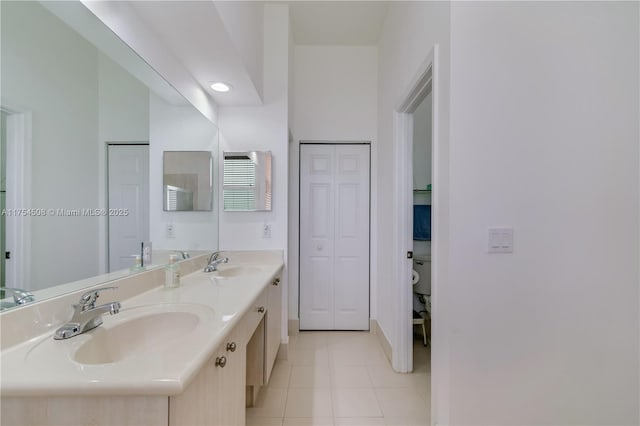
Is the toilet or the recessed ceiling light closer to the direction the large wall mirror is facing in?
the toilet

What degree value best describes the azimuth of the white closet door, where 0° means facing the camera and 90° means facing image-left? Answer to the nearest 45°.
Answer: approximately 0°

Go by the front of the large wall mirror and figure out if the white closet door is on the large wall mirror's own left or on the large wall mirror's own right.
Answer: on the large wall mirror's own left

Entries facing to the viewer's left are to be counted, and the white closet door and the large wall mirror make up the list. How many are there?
0

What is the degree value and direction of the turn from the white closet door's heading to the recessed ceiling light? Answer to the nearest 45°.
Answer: approximately 45° to its right

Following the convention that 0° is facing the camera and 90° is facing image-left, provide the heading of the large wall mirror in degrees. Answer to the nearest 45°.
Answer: approximately 315°

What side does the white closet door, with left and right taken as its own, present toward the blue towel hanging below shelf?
left

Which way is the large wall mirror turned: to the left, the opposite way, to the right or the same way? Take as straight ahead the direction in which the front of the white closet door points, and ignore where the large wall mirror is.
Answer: to the left
